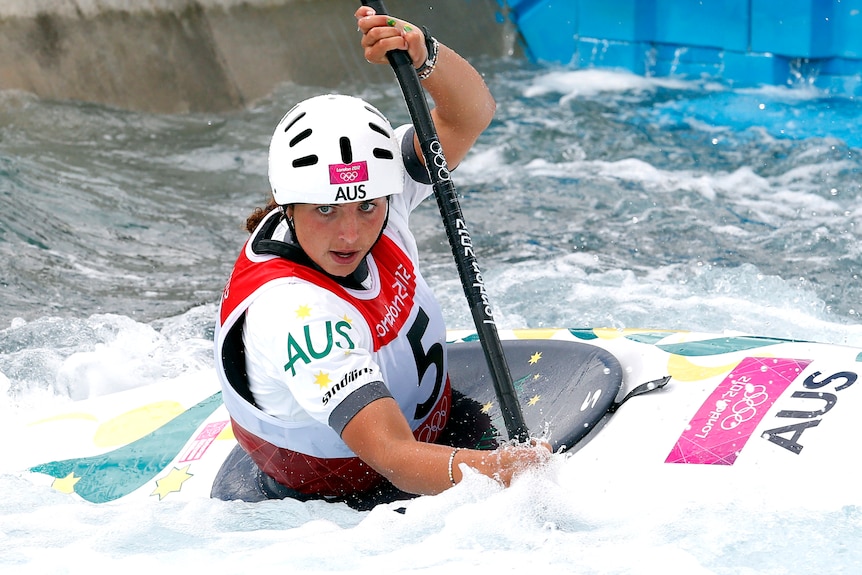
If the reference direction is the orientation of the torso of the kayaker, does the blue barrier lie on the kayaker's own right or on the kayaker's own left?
on the kayaker's own left

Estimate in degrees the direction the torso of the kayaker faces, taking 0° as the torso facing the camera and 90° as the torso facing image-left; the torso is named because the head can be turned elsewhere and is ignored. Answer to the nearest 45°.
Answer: approximately 315°
